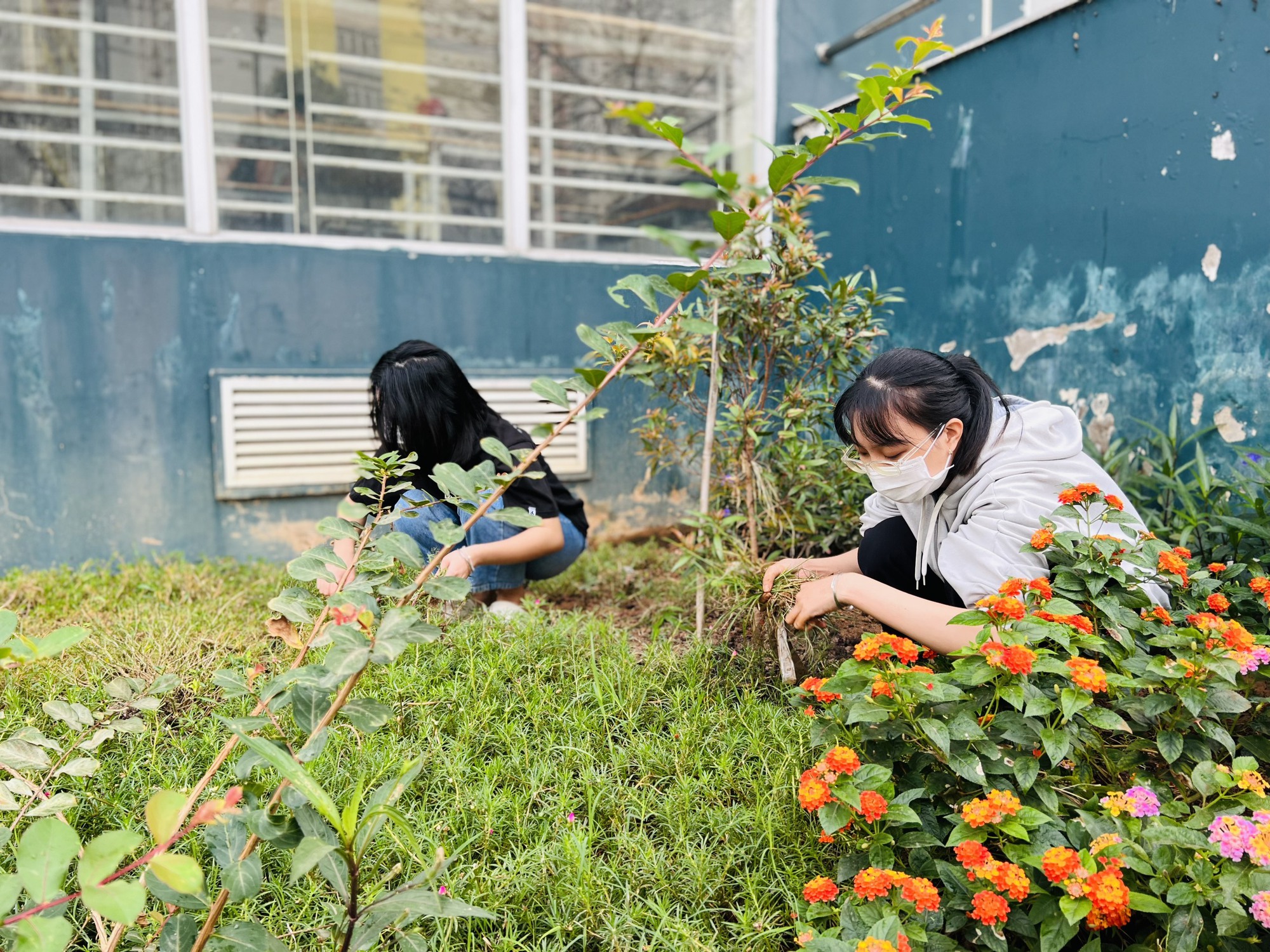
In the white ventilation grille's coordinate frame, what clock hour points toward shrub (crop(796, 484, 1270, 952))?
The shrub is roughly at 11 o'clock from the white ventilation grille.

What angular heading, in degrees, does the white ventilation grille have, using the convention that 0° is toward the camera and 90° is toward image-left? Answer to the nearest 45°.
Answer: approximately 0°

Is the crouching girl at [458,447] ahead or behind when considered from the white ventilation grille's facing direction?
ahead

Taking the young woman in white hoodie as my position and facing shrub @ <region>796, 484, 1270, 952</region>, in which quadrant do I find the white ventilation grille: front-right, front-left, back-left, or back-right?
back-right

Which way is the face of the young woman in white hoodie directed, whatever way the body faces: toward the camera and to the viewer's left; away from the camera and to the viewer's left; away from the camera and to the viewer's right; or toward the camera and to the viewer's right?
toward the camera and to the viewer's left

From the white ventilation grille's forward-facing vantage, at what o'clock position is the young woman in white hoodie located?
The young woman in white hoodie is roughly at 11 o'clock from the white ventilation grille.
